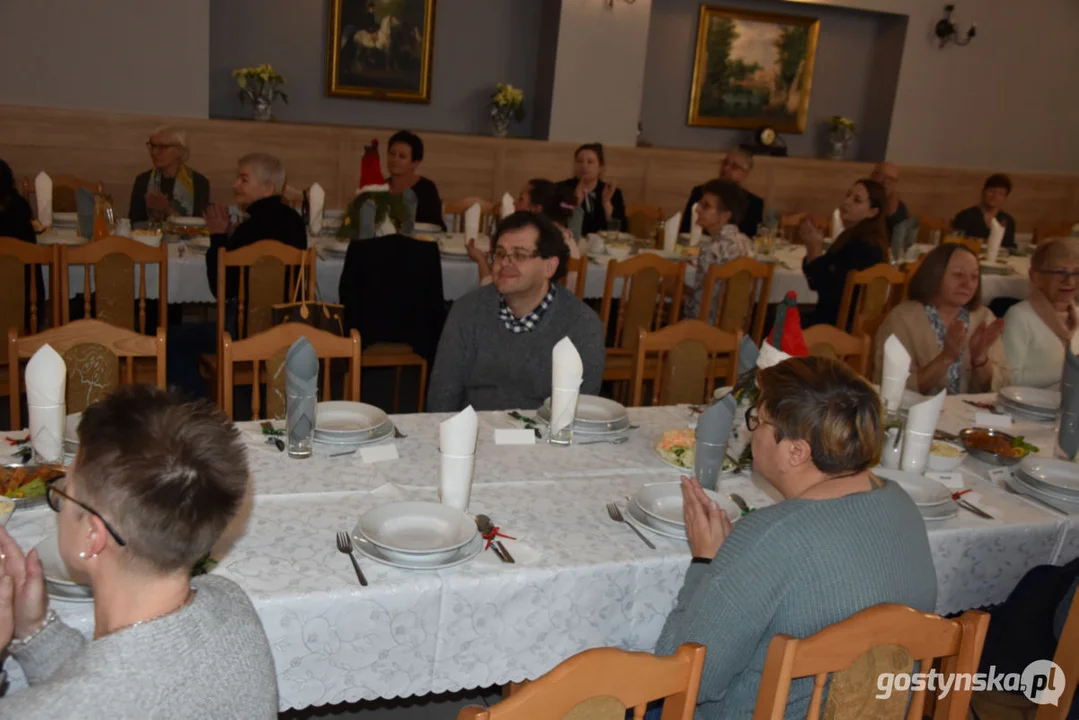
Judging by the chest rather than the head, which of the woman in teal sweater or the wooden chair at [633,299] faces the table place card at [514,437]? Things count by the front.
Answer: the woman in teal sweater

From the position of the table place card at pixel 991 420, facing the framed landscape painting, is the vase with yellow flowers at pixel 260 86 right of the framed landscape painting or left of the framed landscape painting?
left

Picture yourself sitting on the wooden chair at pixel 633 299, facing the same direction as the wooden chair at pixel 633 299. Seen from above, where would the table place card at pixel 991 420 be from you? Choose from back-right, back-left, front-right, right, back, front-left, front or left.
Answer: back-right

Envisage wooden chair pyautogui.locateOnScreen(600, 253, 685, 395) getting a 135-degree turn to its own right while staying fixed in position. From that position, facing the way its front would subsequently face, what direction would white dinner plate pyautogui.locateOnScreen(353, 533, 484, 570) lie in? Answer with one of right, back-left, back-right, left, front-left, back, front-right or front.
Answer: front-right

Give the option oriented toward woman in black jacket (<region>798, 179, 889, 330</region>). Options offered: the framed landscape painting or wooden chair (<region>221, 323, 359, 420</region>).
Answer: the framed landscape painting

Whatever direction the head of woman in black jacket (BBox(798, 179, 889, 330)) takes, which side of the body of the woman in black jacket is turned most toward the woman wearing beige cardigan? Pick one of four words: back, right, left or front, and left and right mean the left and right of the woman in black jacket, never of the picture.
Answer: left
